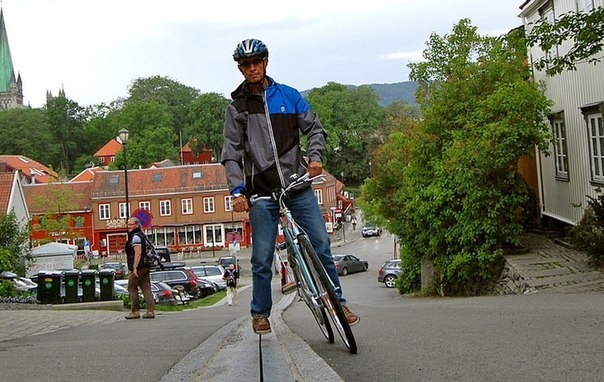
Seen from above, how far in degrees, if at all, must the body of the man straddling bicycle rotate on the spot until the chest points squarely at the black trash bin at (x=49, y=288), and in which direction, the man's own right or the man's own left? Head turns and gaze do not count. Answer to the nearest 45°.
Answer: approximately 135° to the man's own right

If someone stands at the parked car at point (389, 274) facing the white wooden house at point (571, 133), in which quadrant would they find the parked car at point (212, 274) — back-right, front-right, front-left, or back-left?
back-right

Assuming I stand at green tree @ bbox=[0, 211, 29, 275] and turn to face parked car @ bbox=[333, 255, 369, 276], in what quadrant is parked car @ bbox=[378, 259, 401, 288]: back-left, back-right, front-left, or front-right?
front-right

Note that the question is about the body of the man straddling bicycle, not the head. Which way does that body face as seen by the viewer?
toward the camera

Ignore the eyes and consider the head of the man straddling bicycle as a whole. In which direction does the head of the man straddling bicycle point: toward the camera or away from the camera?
toward the camera

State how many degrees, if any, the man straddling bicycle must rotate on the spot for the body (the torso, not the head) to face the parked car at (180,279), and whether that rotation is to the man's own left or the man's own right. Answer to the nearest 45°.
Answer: approximately 180°

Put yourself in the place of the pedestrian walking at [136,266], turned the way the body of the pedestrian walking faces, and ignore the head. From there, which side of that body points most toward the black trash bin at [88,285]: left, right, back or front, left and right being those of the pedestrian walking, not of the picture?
right
